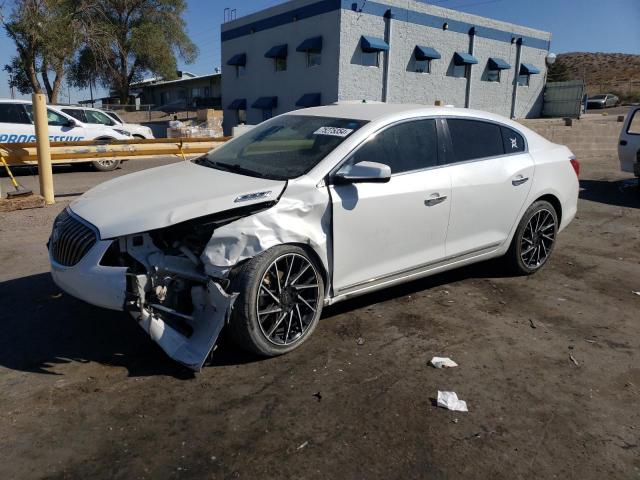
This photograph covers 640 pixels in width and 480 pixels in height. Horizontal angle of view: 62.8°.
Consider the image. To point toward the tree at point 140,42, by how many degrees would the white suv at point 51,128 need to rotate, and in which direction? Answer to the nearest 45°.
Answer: approximately 90° to its left

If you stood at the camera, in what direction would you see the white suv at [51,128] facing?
facing to the right of the viewer

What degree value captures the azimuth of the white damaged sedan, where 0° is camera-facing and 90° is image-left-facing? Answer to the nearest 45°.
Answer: approximately 45°

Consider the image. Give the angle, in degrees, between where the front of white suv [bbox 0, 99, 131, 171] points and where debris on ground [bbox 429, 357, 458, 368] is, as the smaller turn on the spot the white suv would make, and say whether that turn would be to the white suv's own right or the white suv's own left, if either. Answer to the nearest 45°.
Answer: approximately 90° to the white suv's own right

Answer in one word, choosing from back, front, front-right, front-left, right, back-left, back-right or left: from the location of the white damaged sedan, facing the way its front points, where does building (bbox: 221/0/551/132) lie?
back-right

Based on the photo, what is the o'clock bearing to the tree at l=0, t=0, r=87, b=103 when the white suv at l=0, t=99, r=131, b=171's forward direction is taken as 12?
The tree is roughly at 9 o'clock from the white suv.

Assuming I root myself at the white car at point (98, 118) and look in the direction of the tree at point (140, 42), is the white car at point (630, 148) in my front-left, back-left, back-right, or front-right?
back-right

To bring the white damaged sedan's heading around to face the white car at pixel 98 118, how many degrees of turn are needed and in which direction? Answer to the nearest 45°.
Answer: approximately 90° to its right

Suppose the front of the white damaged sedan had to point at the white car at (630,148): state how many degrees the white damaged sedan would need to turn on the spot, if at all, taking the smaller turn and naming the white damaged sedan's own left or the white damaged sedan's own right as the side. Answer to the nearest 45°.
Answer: approximately 180°
